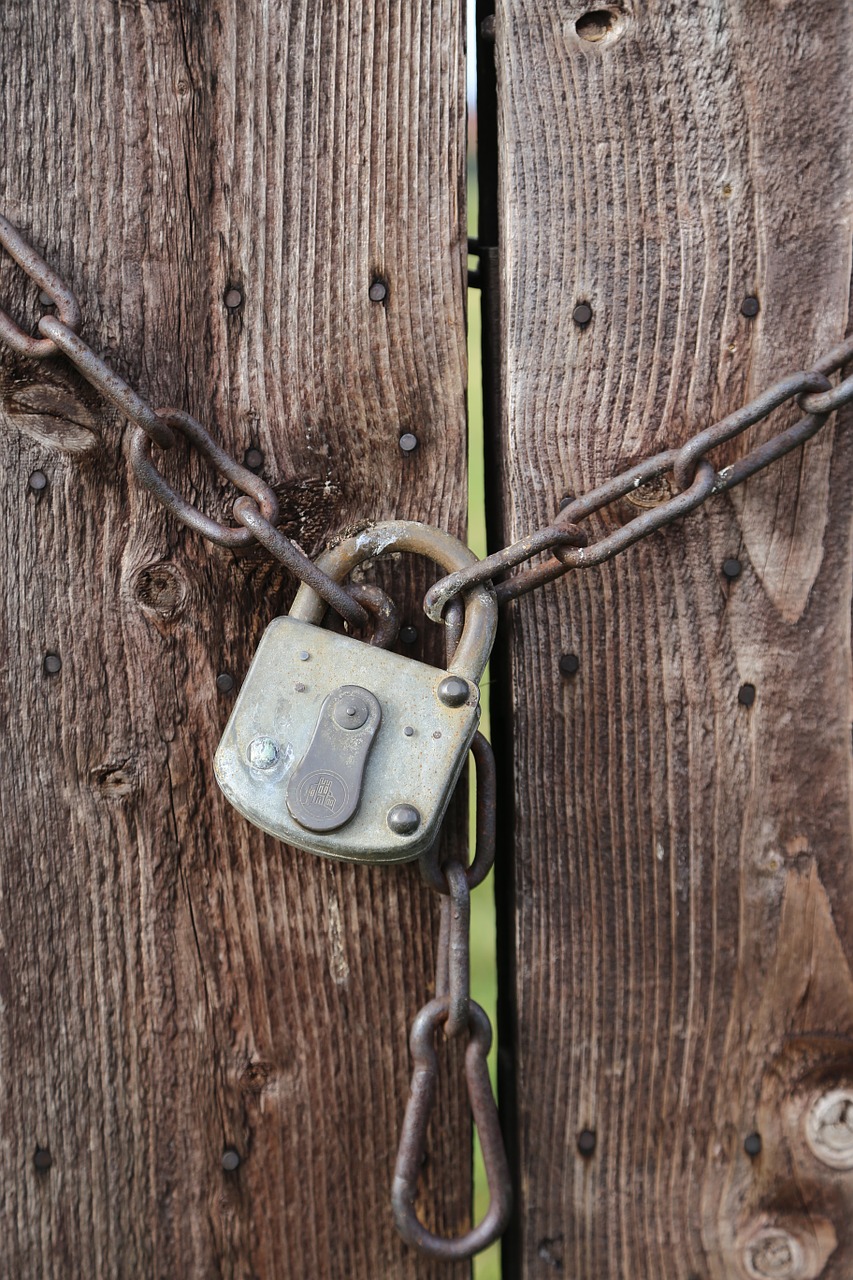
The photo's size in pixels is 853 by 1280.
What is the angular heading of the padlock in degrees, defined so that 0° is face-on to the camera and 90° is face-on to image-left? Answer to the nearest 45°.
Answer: approximately 0°
